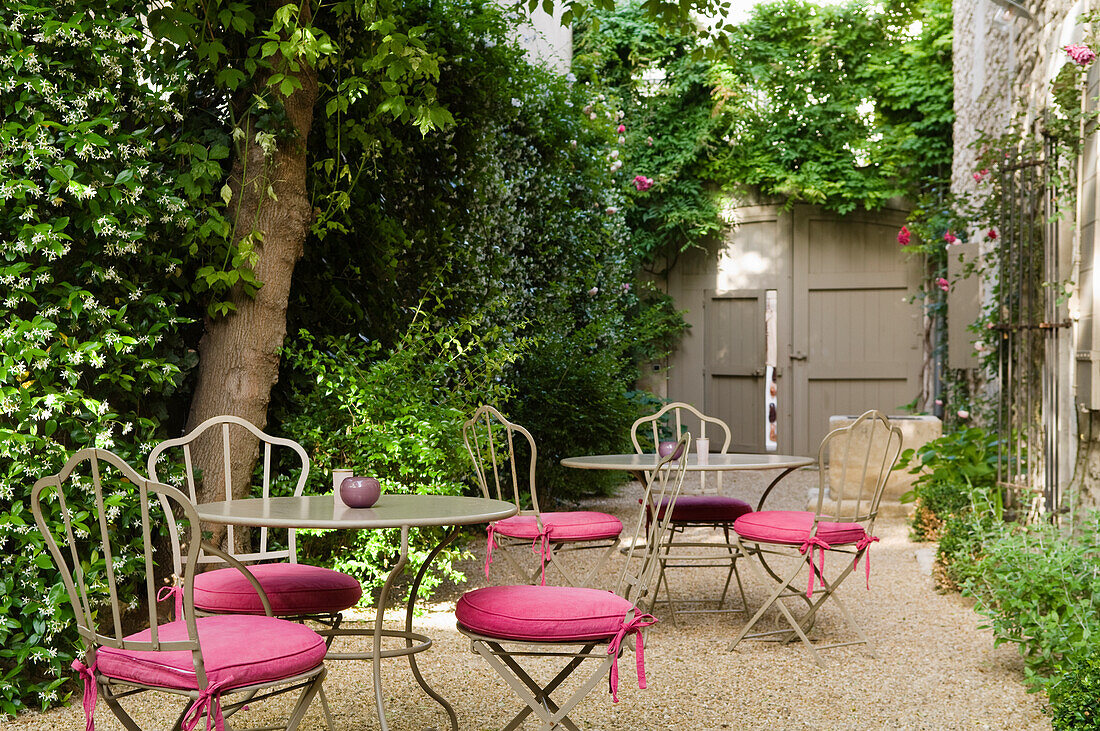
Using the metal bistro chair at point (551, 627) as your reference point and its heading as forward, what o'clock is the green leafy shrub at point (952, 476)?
The green leafy shrub is roughly at 4 o'clock from the metal bistro chair.

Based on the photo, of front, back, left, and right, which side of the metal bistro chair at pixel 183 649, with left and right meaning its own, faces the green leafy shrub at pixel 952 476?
front

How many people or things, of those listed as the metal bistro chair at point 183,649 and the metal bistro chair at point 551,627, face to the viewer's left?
1

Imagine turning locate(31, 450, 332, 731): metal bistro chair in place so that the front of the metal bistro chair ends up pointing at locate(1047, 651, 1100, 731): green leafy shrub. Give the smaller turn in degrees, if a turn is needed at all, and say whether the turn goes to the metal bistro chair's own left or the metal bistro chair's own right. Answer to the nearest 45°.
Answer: approximately 45° to the metal bistro chair's own right

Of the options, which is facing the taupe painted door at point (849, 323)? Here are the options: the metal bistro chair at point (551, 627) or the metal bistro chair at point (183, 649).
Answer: the metal bistro chair at point (183, 649)

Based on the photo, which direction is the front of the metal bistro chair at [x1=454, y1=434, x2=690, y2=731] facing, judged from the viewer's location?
facing to the left of the viewer

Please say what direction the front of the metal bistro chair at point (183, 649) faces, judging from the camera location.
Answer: facing away from the viewer and to the right of the viewer

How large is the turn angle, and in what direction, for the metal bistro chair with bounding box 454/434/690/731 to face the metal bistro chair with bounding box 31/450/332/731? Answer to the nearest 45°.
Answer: approximately 45° to its left

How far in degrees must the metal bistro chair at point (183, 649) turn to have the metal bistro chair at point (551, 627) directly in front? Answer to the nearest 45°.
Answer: approximately 45° to its right

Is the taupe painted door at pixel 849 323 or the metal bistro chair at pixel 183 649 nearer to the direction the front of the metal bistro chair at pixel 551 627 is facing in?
the metal bistro chair

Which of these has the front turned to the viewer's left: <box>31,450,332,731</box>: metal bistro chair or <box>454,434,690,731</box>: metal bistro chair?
<box>454,434,690,731</box>: metal bistro chair

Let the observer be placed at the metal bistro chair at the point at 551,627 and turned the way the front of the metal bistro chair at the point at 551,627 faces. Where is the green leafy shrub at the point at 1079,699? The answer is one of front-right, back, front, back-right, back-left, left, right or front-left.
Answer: back
